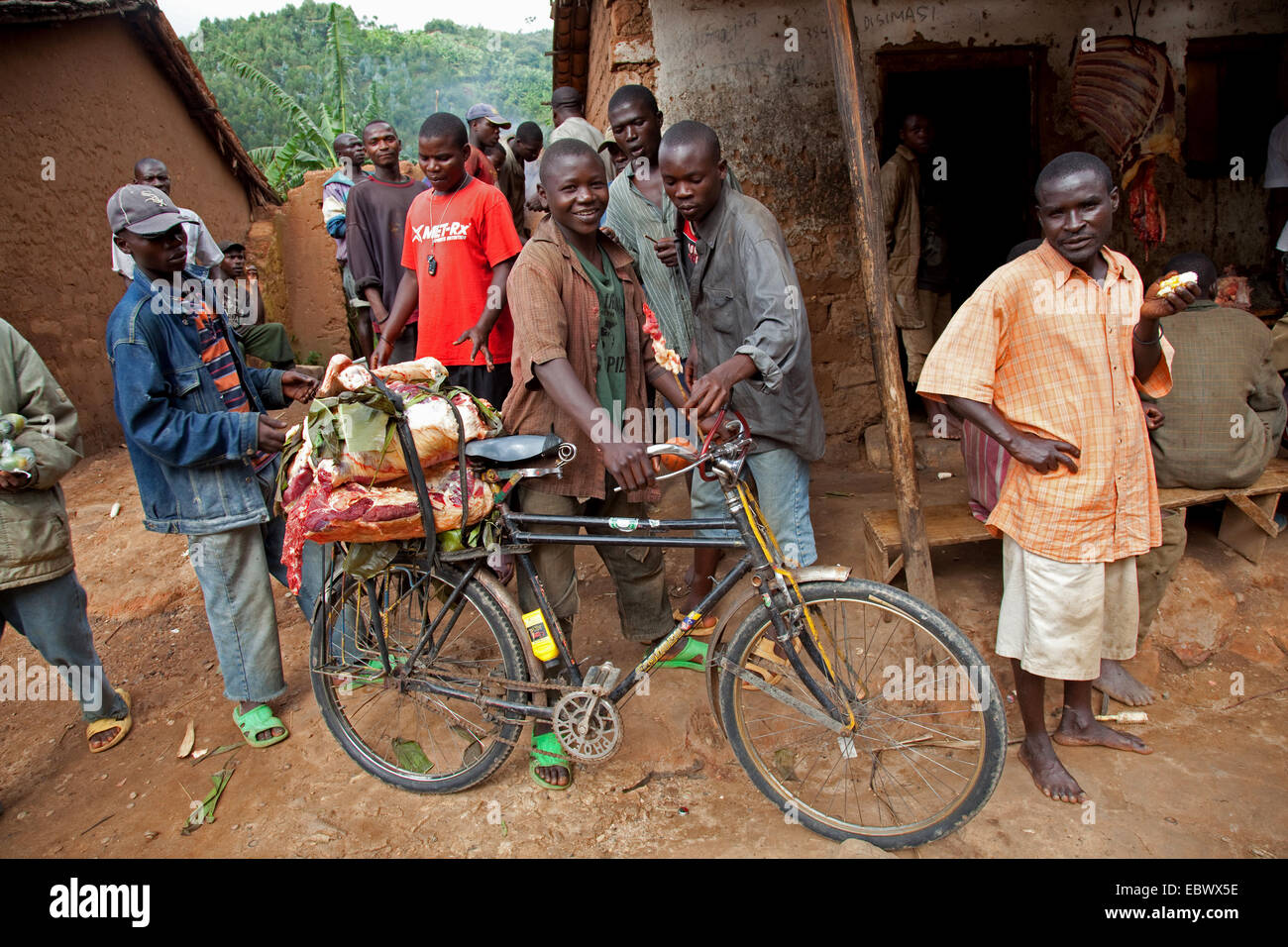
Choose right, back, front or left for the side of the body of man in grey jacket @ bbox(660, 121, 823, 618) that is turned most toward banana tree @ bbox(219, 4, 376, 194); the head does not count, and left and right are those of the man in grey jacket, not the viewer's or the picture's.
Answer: right

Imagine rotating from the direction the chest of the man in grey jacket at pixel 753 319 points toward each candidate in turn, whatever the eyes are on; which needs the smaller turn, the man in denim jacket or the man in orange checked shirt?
the man in denim jacket

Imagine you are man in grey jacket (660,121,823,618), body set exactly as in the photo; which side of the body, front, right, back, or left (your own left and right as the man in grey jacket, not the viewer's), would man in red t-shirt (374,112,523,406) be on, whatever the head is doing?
right

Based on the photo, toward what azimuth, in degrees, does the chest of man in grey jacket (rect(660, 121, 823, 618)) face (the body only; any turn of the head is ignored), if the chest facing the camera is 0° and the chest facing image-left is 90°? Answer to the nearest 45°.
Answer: approximately 45°

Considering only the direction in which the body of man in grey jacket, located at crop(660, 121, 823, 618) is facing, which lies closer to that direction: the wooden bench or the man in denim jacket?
the man in denim jacket
